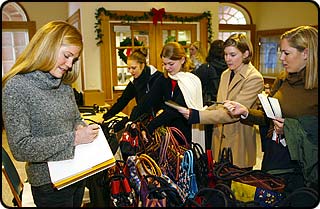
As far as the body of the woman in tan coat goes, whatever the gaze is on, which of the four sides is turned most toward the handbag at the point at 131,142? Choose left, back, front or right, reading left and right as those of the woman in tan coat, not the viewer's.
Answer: front

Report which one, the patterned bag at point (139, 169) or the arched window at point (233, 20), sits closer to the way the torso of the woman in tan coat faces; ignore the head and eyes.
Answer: the patterned bag

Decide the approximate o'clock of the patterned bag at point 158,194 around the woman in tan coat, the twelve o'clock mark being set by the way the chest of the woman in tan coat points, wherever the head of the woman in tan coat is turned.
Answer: The patterned bag is roughly at 11 o'clock from the woman in tan coat.

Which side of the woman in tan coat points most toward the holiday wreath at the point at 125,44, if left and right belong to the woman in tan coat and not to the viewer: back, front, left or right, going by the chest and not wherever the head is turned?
right

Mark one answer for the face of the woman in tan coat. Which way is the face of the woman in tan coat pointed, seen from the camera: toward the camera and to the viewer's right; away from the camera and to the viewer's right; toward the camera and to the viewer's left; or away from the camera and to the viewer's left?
toward the camera and to the viewer's left

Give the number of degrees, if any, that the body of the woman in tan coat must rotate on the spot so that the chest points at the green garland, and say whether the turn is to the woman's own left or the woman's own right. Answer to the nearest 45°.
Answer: approximately 90° to the woman's own right

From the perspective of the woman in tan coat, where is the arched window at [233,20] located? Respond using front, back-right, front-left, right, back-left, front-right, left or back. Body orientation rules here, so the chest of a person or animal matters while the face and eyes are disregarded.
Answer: back-right

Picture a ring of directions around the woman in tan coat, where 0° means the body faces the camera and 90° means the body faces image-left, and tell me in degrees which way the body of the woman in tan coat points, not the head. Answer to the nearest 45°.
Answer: approximately 45°

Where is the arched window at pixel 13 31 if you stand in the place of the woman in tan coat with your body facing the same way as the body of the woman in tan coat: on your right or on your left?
on your right

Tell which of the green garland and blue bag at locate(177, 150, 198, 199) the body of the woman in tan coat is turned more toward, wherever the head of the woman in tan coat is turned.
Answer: the blue bag
